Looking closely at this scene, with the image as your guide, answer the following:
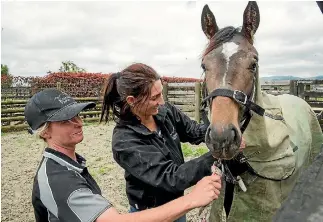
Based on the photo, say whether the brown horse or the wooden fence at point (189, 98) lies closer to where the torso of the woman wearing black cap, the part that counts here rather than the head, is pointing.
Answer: the brown horse

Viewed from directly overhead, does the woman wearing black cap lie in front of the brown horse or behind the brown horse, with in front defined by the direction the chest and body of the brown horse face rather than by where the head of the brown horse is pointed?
in front

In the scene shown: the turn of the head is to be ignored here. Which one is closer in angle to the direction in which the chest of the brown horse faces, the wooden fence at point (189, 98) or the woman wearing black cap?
the woman wearing black cap

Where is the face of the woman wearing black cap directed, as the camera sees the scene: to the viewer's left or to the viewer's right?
to the viewer's right

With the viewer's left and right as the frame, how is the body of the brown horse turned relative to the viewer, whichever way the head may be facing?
facing the viewer and to the left of the viewer

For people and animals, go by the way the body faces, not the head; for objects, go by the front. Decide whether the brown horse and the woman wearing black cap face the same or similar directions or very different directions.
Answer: very different directions

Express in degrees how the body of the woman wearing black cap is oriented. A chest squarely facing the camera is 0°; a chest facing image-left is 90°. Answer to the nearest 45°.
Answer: approximately 270°

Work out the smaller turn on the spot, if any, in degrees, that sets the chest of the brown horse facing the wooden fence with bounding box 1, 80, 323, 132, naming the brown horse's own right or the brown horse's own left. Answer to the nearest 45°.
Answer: approximately 135° to the brown horse's own right

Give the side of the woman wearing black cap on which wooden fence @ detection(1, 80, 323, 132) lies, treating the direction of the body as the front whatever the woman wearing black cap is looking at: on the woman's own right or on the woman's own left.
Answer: on the woman's own left

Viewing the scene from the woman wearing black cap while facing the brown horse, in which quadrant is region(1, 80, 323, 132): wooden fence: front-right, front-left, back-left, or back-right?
front-left

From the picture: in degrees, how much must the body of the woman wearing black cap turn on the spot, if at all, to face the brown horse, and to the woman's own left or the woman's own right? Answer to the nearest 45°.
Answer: approximately 45° to the woman's own left
